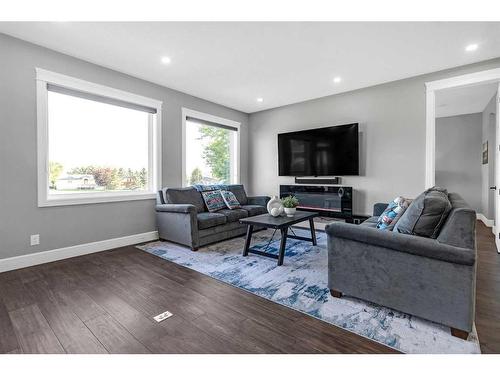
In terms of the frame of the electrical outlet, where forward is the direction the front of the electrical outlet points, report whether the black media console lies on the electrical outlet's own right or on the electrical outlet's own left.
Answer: on the electrical outlet's own left

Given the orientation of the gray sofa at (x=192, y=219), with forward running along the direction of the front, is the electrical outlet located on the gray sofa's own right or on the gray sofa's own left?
on the gray sofa's own right

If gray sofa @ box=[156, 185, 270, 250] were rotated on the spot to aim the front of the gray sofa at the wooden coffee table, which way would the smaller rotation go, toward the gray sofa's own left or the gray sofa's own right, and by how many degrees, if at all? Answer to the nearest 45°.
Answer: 0° — it already faces it

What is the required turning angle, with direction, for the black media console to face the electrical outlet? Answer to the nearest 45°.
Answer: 0° — it already faces it

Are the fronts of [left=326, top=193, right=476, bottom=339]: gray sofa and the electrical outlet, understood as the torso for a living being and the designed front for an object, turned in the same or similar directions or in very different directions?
very different directions

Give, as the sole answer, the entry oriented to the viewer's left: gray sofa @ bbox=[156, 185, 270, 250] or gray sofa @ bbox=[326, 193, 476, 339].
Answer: the gray sofa @ bbox=[326, 193, 476, 339]

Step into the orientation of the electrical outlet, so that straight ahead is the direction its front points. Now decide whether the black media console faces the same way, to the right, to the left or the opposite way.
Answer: to the right

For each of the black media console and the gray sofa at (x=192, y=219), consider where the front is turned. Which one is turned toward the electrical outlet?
the black media console

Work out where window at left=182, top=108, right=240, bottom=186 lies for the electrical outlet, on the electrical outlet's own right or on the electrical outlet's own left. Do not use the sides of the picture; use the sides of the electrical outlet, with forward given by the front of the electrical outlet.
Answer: on the electrical outlet's own left

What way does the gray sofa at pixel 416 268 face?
to the viewer's left

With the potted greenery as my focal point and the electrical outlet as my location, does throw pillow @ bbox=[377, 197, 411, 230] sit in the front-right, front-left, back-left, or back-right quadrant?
front-right

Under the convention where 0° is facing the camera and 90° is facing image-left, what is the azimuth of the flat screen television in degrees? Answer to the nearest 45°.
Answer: approximately 45°

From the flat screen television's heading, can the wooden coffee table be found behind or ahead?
ahead

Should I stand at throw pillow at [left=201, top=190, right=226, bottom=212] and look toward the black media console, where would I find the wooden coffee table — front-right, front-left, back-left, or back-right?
front-right

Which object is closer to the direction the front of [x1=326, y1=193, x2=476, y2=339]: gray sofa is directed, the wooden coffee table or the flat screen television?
the wooden coffee table
